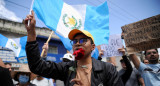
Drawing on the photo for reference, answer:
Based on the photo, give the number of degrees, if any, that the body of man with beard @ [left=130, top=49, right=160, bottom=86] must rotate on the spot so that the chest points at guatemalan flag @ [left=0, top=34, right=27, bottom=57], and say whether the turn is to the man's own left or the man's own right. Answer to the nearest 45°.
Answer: approximately 90° to the man's own right

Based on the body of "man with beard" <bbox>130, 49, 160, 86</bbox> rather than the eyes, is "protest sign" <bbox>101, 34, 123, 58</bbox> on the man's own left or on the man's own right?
on the man's own right

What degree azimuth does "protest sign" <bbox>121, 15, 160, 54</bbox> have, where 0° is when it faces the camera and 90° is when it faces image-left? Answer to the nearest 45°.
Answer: approximately 0°

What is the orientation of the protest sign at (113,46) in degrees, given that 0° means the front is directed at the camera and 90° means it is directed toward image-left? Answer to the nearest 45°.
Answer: approximately 0°

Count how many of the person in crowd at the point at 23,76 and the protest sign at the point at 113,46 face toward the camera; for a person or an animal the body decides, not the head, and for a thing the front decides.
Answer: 2

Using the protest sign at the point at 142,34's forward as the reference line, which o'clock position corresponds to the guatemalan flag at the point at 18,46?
The guatemalan flag is roughly at 3 o'clock from the protest sign.

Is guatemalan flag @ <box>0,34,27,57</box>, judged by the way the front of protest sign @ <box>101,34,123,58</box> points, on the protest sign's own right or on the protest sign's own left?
on the protest sign's own right
